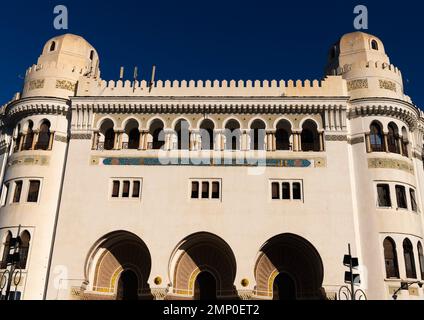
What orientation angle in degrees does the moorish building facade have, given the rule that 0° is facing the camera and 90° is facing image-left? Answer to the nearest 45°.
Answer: approximately 0°

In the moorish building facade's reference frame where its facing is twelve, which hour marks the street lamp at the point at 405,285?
The street lamp is roughly at 9 o'clock from the moorish building facade.
